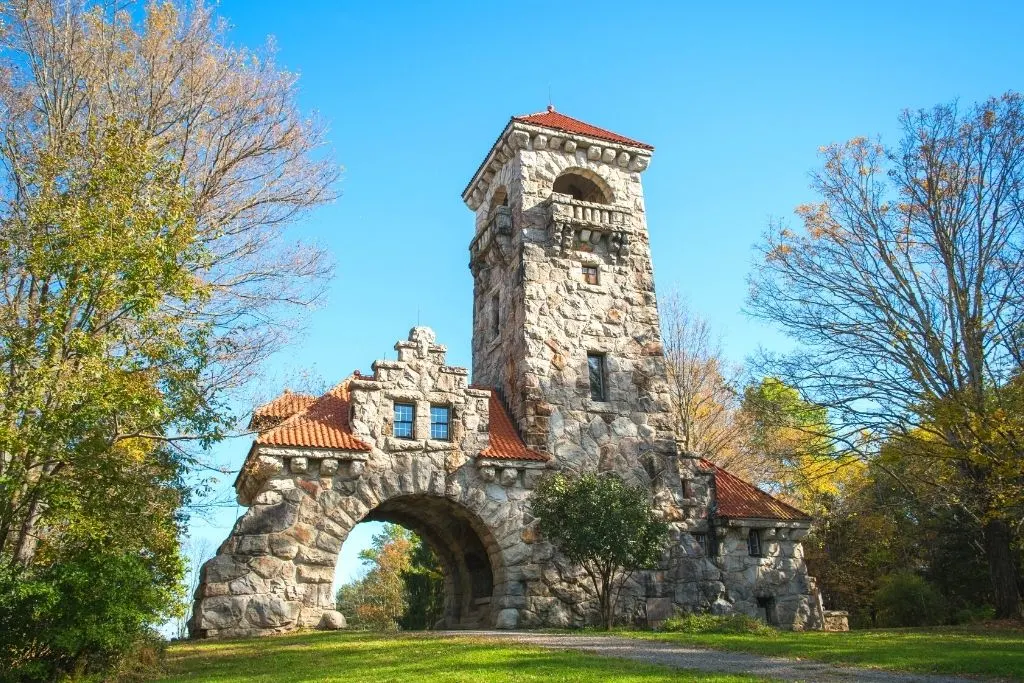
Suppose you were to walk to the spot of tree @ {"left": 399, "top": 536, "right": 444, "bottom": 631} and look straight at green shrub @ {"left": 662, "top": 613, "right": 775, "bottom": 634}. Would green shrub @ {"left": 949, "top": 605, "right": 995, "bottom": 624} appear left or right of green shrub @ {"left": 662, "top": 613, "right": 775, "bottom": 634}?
left

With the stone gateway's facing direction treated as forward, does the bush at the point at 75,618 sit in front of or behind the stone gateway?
in front

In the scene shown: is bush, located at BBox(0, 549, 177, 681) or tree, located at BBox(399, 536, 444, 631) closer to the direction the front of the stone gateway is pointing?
the bush

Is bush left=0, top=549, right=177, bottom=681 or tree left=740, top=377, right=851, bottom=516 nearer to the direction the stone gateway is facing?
the bush

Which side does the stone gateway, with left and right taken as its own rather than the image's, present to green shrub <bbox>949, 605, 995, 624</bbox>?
left

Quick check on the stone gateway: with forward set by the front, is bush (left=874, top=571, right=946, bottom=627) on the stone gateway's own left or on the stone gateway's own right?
on the stone gateway's own left

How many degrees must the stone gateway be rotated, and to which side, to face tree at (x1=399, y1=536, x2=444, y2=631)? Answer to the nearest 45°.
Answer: approximately 180°

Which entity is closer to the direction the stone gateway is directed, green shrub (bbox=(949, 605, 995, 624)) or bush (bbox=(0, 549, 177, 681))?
the bush

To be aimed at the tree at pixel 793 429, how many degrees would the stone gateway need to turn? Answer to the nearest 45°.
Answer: approximately 90° to its left

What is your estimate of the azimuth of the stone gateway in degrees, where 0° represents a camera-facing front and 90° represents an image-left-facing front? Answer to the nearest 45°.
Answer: approximately 0°
